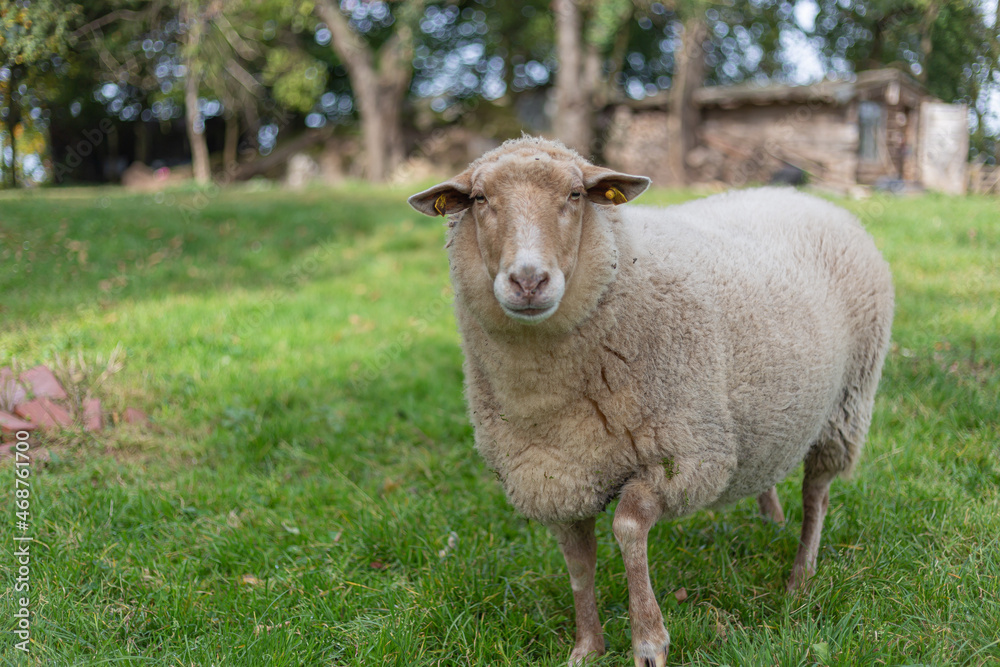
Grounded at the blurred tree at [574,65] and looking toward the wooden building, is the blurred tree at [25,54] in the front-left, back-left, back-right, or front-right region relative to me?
back-left

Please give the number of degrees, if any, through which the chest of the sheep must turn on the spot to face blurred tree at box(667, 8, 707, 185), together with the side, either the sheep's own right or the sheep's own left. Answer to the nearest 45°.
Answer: approximately 135° to the sheep's own right

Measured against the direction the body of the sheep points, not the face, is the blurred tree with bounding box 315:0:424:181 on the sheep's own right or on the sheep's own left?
on the sheep's own right

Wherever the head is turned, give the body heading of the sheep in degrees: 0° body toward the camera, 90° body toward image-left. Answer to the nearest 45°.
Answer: approximately 45°

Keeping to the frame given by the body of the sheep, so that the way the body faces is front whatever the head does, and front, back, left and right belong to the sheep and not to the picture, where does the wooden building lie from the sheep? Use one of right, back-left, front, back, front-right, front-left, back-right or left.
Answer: back-right

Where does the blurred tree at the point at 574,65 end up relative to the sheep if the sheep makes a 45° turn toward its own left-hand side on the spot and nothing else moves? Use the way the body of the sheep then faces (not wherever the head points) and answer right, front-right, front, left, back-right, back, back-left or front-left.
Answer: back
